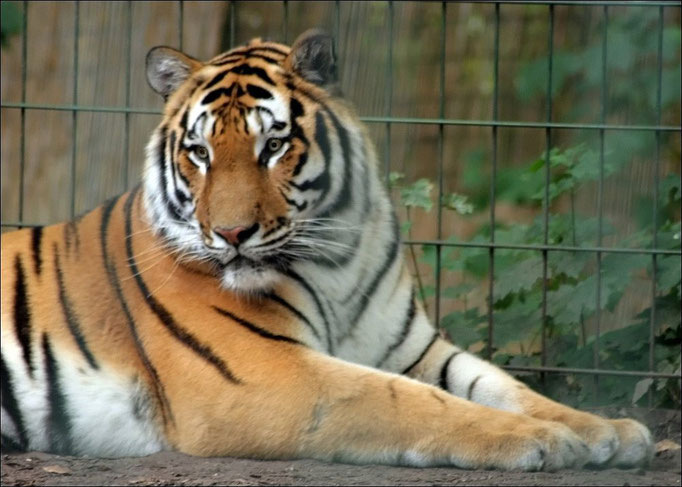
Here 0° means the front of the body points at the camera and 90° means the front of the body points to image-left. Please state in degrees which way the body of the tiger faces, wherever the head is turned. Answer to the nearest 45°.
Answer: approximately 270°

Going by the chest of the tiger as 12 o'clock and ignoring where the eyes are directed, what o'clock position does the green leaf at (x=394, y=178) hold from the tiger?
The green leaf is roughly at 10 o'clock from the tiger.

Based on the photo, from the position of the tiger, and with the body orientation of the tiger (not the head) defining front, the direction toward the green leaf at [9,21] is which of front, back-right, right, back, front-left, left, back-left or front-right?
back-left

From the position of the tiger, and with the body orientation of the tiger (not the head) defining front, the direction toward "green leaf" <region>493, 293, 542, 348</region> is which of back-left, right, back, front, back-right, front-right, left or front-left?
front-left

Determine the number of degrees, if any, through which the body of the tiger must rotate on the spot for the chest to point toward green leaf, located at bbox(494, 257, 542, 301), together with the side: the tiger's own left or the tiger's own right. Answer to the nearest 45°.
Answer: approximately 45° to the tiger's own left
